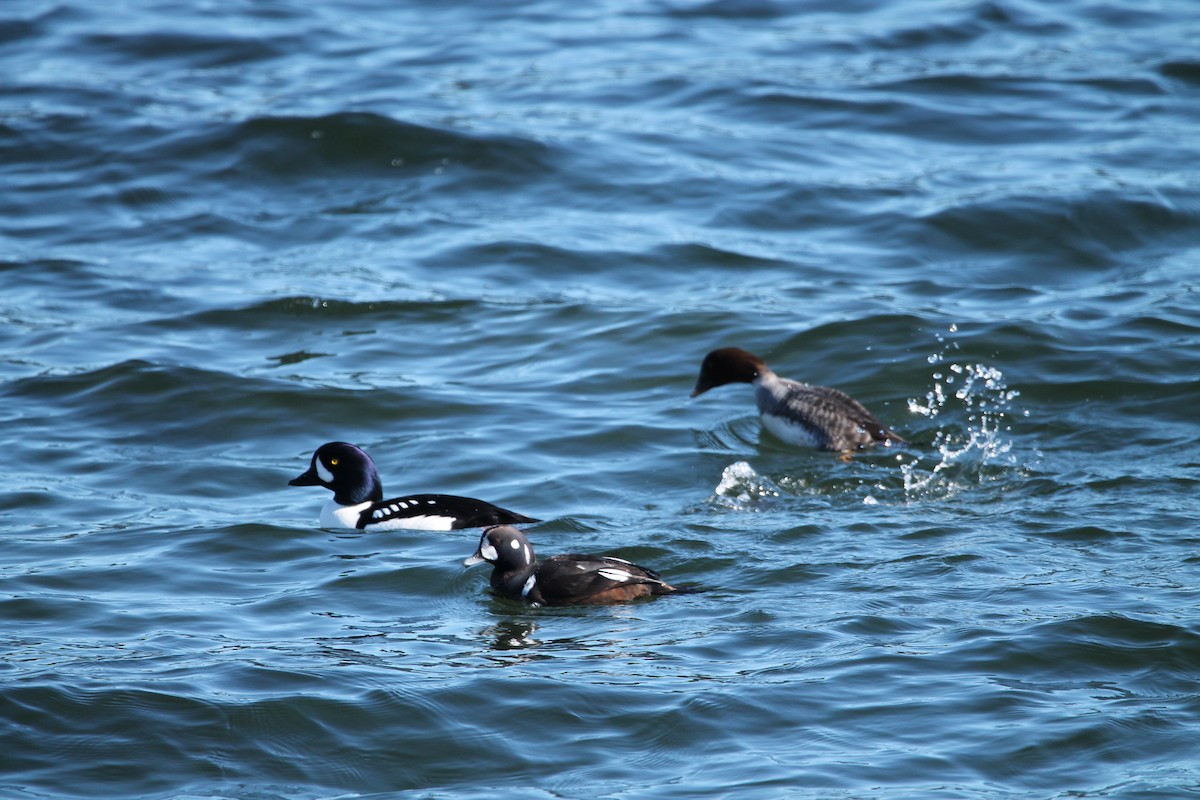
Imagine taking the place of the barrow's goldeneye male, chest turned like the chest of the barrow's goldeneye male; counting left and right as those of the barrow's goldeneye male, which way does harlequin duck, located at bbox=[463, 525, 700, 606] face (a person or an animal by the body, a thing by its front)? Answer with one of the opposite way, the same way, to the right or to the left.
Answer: the same way

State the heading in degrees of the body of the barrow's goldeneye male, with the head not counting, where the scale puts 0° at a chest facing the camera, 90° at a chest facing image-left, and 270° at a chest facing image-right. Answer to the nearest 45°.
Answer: approximately 90°

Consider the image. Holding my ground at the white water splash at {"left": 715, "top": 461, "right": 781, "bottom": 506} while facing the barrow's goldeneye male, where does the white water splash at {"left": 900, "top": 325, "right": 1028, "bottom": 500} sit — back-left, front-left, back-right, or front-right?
back-right

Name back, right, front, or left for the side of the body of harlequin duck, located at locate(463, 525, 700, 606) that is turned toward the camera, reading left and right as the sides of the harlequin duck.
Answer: left

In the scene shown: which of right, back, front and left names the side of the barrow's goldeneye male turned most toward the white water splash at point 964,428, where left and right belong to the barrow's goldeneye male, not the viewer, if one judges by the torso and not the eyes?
back

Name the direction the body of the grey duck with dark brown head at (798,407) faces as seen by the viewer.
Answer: to the viewer's left

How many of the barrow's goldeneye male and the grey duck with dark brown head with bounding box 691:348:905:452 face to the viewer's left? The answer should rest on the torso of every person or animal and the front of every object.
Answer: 2

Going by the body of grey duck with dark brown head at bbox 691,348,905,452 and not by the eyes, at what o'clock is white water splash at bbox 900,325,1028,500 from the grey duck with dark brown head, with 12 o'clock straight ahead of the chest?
The white water splash is roughly at 6 o'clock from the grey duck with dark brown head.

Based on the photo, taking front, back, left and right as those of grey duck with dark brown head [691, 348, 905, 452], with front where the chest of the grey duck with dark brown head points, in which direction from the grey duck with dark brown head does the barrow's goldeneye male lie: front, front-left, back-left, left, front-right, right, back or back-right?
front-left
